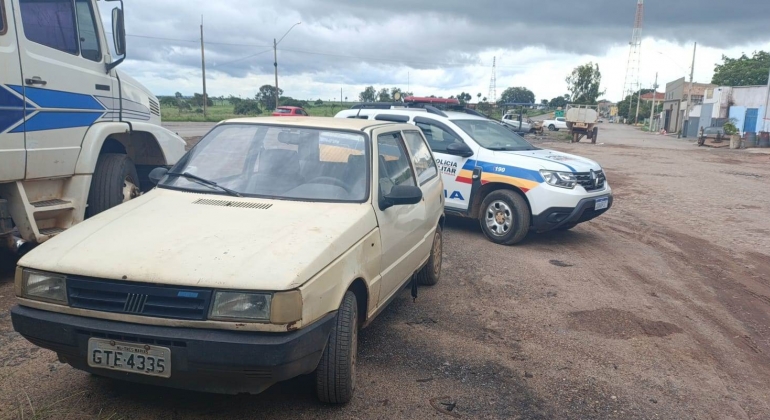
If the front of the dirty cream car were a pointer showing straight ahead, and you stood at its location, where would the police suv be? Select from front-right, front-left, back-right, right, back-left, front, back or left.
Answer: back

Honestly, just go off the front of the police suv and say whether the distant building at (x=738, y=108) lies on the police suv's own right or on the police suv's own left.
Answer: on the police suv's own left

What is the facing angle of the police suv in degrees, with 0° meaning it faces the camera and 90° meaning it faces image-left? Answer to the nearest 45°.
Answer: approximately 315°

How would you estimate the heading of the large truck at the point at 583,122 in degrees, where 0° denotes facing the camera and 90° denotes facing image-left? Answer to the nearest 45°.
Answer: approximately 180°

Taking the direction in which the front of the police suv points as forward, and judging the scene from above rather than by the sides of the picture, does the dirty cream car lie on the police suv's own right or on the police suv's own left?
on the police suv's own right
